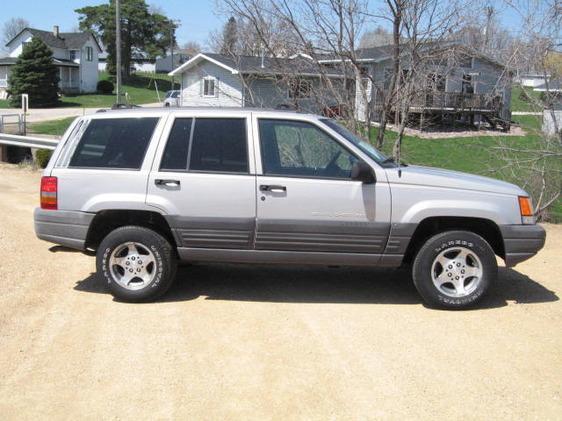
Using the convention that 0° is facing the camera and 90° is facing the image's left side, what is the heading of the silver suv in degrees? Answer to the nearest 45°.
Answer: approximately 270°

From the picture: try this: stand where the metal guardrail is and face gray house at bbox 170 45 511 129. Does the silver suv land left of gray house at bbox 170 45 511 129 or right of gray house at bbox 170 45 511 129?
right

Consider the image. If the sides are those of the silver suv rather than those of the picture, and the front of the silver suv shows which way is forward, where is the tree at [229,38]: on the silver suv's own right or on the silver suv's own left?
on the silver suv's own left

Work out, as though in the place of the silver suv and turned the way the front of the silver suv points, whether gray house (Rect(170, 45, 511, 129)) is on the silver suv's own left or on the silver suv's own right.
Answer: on the silver suv's own left

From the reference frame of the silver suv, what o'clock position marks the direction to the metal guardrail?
The metal guardrail is roughly at 8 o'clock from the silver suv.

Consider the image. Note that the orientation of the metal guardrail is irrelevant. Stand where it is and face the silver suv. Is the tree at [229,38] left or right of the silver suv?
left

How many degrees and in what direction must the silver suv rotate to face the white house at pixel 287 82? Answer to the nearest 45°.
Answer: approximately 90° to its left
